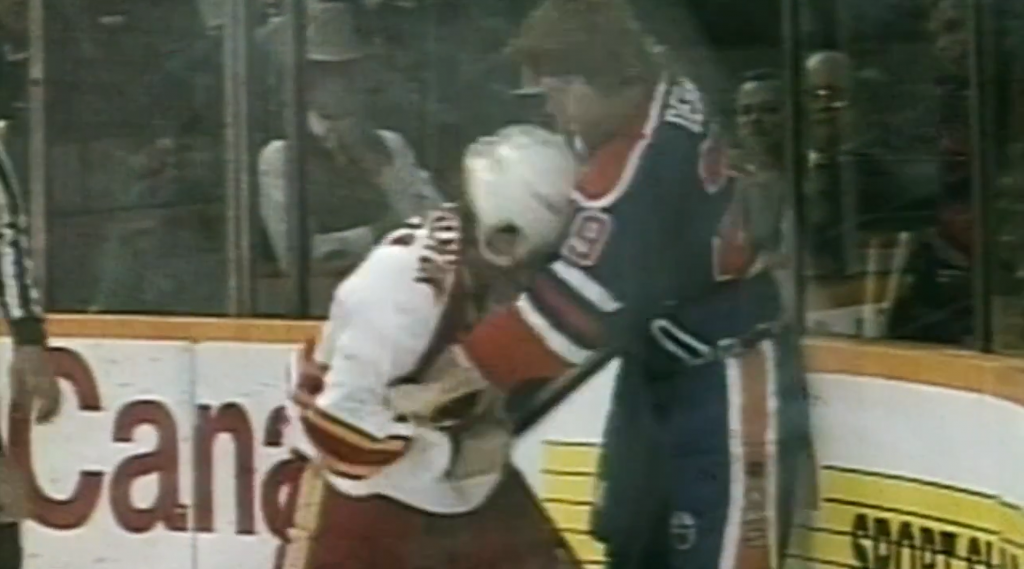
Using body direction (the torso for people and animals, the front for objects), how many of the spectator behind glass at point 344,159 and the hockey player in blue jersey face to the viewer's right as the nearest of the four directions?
0

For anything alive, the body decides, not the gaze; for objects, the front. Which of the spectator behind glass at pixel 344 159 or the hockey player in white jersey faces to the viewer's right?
the hockey player in white jersey

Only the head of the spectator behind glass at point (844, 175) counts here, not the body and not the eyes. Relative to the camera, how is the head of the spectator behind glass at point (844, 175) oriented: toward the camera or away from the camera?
toward the camera

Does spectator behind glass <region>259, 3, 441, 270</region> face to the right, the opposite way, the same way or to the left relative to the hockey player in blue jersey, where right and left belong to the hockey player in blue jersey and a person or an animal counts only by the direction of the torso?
to the left

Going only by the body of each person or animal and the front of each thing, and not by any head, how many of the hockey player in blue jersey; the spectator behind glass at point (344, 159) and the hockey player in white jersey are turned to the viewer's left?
1

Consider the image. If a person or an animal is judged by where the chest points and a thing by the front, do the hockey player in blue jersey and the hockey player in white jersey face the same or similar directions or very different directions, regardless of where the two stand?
very different directions

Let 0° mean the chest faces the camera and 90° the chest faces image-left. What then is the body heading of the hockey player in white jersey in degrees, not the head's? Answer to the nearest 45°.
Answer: approximately 270°

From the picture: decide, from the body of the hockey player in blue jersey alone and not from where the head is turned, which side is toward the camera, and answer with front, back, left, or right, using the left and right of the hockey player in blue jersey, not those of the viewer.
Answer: left

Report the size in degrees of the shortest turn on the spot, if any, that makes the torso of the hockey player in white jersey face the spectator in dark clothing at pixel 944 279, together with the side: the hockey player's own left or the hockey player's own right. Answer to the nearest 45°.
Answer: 0° — they already face them

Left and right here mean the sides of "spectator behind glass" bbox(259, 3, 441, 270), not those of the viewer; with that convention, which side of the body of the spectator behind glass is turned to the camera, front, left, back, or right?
front
